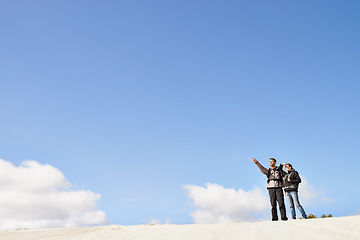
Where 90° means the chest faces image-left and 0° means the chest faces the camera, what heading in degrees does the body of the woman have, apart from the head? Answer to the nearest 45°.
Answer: approximately 45°
